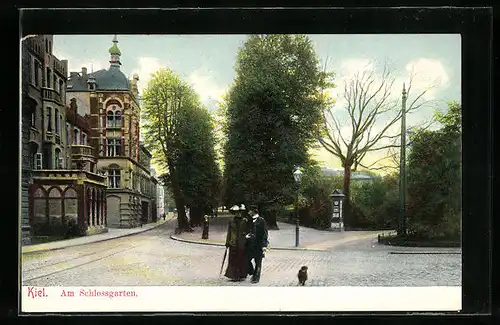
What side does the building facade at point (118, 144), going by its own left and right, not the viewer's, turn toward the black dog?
front

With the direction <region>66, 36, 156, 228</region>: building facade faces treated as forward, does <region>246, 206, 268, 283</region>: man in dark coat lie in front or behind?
in front

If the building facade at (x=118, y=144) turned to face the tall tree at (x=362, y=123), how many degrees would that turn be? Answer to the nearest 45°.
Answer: approximately 45° to its left

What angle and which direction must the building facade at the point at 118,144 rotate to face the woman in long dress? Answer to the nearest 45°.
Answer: approximately 45° to its left

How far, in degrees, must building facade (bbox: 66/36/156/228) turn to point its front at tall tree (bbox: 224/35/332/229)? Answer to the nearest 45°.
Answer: approximately 45° to its left

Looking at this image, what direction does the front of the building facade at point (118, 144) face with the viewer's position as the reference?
facing the viewer and to the right of the viewer
